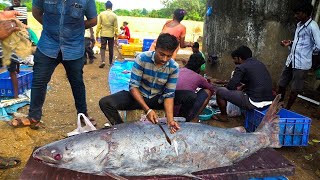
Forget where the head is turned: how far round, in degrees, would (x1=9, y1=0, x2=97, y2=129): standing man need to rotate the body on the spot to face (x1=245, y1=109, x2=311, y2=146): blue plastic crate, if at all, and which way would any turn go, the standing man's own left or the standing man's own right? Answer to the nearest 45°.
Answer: approximately 90° to the standing man's own left

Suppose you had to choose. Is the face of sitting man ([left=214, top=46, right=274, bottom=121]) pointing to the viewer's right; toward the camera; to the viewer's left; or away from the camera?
to the viewer's left

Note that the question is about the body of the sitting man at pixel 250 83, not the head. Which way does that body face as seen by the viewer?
to the viewer's left

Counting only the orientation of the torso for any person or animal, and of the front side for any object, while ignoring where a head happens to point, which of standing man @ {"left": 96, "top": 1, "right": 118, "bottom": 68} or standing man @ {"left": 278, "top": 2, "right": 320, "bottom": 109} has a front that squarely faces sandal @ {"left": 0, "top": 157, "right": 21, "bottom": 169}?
standing man @ {"left": 278, "top": 2, "right": 320, "bottom": 109}

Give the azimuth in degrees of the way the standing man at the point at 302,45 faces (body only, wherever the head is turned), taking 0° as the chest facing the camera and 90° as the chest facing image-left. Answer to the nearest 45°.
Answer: approximately 45°

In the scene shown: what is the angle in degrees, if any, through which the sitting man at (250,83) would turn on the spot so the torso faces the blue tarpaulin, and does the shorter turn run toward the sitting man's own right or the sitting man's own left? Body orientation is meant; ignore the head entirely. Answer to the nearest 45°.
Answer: approximately 45° to the sitting man's own right
